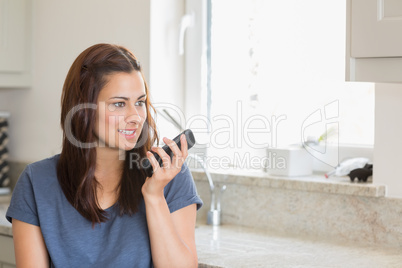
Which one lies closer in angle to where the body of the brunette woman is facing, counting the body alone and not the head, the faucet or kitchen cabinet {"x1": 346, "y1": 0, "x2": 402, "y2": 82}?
the kitchen cabinet

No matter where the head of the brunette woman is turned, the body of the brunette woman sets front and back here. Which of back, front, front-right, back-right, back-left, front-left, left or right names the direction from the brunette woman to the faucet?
back-left

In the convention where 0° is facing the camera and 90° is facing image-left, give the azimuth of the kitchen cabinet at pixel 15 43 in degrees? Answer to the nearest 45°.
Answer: approximately 0°
